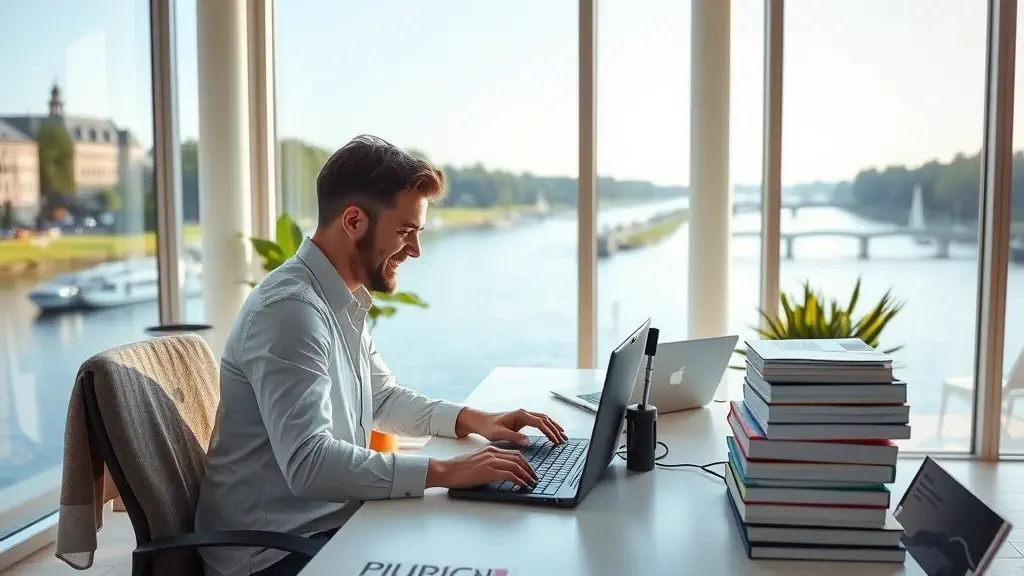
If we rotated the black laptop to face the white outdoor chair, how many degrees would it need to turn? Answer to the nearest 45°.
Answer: approximately 135° to its right

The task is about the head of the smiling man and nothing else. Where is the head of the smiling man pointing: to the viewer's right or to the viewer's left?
to the viewer's right

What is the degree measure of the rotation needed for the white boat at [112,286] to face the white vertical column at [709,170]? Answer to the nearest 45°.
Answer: approximately 180°

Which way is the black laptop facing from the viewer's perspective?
to the viewer's left

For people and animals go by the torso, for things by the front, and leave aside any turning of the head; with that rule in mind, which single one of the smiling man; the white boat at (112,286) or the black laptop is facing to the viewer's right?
the smiling man

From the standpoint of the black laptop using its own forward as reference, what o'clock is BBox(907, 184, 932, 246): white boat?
The white boat is roughly at 4 o'clock from the black laptop.

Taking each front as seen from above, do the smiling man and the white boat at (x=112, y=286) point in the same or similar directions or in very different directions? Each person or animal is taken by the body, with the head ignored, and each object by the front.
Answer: very different directions

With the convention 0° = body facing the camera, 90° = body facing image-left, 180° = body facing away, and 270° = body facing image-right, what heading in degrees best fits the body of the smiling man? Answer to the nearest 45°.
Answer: approximately 270°

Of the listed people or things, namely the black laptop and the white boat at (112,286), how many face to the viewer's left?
2

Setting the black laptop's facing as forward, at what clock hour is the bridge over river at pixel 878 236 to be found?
The bridge over river is roughly at 4 o'clock from the black laptop.

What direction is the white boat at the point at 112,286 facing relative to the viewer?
to the viewer's left

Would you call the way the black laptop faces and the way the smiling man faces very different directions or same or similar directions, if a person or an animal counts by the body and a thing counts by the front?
very different directions

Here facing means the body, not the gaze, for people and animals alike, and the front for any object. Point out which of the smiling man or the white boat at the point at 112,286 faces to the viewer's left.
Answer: the white boat
